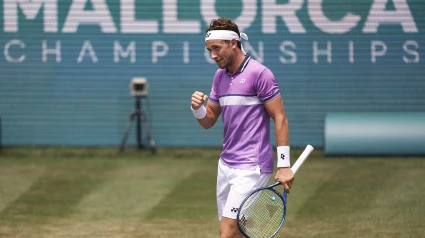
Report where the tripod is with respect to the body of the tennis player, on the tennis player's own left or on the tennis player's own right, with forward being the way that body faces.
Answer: on the tennis player's own right

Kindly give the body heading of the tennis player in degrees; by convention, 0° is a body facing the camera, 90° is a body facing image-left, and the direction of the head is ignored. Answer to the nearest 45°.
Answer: approximately 45°
